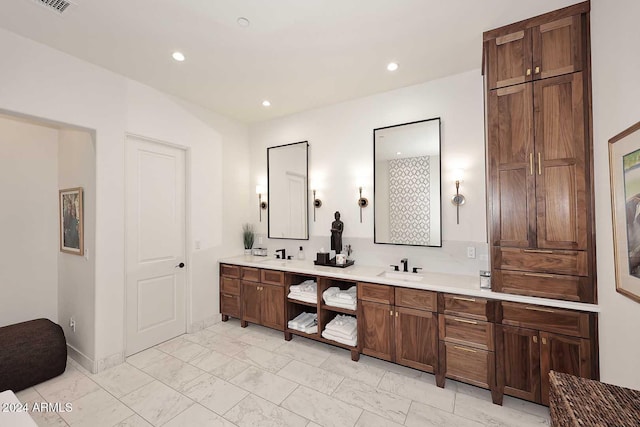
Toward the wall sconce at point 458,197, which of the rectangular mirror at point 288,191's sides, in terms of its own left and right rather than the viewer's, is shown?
left

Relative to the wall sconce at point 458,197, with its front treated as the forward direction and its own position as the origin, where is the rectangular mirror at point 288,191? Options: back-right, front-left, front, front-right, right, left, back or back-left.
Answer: right

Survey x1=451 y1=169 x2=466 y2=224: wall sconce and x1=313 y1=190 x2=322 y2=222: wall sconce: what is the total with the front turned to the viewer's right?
0

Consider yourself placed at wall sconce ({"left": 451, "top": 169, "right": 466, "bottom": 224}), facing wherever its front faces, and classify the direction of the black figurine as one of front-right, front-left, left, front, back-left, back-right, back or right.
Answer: right

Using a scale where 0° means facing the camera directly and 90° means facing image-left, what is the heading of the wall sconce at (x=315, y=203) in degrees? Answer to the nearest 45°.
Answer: approximately 45°
